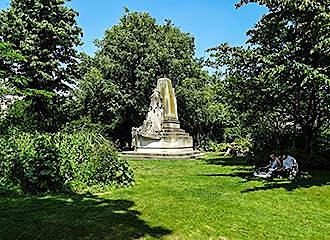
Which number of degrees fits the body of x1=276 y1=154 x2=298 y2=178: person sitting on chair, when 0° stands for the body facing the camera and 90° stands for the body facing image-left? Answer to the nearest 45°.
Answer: approximately 90°

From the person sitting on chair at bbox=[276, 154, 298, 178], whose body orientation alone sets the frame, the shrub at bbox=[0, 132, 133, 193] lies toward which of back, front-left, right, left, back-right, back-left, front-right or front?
front-left

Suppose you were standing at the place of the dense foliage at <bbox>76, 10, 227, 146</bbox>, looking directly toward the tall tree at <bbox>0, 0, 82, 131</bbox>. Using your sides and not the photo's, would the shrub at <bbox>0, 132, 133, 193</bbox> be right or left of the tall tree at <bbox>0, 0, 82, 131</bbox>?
left

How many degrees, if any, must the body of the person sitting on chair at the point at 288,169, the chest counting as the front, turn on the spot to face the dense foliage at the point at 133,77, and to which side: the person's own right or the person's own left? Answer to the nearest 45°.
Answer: approximately 45° to the person's own right

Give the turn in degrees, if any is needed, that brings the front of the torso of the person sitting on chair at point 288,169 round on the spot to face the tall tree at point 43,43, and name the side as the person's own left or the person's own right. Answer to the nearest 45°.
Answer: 0° — they already face it

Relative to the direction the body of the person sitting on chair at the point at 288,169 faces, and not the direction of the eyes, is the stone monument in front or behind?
in front
